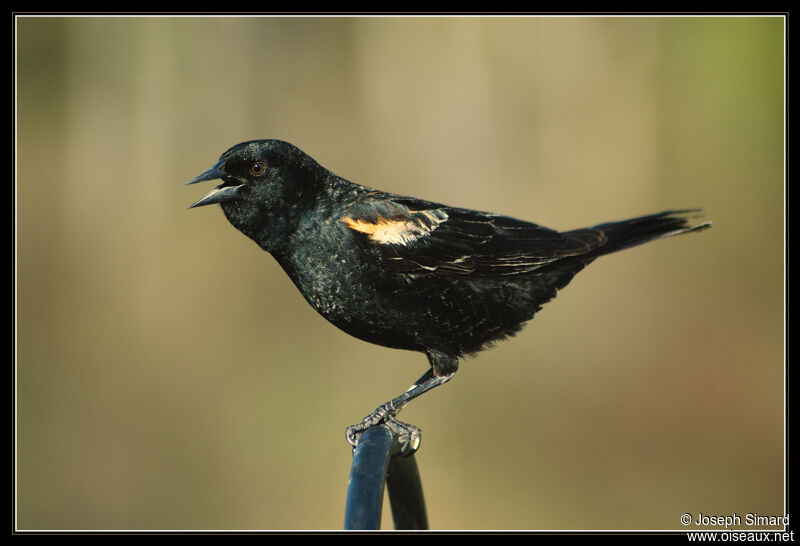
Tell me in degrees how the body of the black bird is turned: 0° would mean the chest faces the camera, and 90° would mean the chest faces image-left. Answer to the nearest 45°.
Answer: approximately 90°
